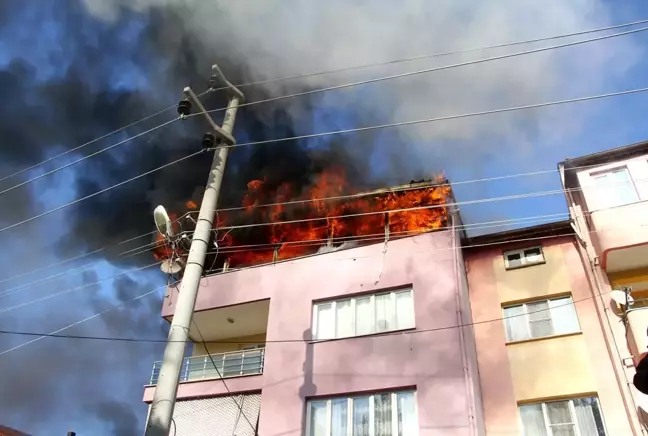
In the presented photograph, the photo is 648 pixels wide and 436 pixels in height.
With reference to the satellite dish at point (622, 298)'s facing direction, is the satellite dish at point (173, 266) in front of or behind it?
in front

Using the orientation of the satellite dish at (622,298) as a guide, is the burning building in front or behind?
in front
